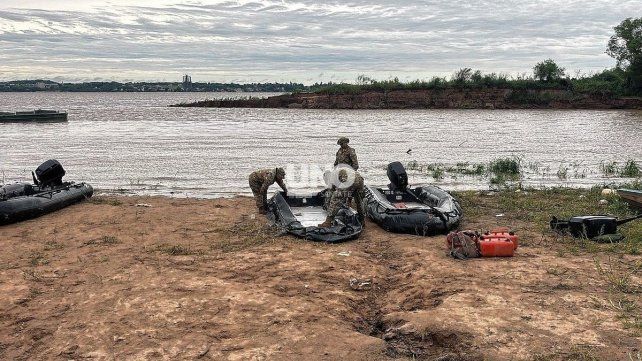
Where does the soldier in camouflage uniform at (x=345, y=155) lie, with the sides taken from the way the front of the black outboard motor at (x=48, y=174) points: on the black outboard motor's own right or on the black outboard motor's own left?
on the black outboard motor's own left

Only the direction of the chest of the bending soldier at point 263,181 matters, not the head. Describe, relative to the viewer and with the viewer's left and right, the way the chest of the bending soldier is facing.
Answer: facing to the right of the viewer

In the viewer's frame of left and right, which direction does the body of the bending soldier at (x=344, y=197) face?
facing to the left of the viewer

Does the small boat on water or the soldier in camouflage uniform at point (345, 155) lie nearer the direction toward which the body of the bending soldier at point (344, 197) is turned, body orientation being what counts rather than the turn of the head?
the small boat on water

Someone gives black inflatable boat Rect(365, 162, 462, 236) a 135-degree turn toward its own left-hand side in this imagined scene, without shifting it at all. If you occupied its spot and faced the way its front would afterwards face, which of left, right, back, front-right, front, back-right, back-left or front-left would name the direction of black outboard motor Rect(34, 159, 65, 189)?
left

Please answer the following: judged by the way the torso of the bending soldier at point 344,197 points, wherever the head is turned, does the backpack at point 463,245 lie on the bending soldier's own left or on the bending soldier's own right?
on the bending soldier's own left

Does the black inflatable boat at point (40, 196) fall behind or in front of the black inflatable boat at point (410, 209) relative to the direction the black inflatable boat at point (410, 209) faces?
behind

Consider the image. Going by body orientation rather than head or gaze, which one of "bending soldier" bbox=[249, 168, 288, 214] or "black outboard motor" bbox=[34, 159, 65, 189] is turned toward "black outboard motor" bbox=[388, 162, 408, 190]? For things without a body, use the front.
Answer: the bending soldier
